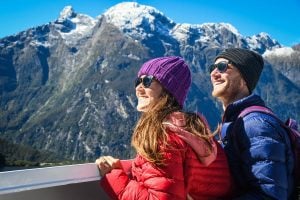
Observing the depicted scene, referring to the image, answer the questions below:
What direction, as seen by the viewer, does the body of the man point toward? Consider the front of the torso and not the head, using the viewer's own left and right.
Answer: facing to the left of the viewer

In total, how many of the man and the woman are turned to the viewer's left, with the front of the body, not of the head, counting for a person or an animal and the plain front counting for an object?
2

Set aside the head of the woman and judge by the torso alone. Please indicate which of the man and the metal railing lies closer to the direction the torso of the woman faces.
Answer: the metal railing

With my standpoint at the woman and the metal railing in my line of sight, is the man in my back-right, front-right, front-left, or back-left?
back-right

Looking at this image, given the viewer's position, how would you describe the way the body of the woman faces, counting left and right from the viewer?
facing to the left of the viewer

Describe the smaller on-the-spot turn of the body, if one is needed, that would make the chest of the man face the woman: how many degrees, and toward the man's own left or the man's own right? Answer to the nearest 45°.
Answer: approximately 45° to the man's own left

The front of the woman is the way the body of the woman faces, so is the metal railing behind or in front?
in front
